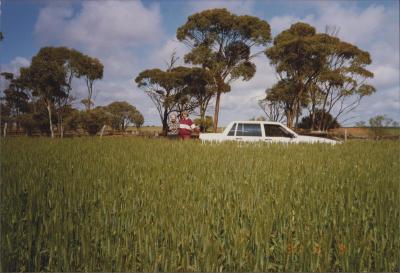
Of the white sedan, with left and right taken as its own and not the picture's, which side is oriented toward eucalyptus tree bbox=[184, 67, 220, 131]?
left

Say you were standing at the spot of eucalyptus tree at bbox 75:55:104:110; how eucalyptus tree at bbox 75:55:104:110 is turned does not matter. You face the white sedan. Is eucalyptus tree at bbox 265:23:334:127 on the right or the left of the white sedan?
left

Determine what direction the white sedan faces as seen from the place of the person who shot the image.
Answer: facing to the right of the viewer

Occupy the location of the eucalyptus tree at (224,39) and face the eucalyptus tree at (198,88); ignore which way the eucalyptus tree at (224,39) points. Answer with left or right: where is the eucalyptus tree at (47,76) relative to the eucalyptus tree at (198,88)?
left

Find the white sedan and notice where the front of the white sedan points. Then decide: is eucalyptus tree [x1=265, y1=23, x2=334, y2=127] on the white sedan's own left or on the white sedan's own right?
on the white sedan's own left

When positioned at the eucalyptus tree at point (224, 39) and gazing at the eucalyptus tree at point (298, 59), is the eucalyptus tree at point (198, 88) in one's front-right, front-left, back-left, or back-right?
back-left

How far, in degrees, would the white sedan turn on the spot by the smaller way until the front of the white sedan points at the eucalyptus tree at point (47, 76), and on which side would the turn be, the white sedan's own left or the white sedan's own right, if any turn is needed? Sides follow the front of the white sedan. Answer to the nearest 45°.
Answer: approximately 135° to the white sedan's own left
